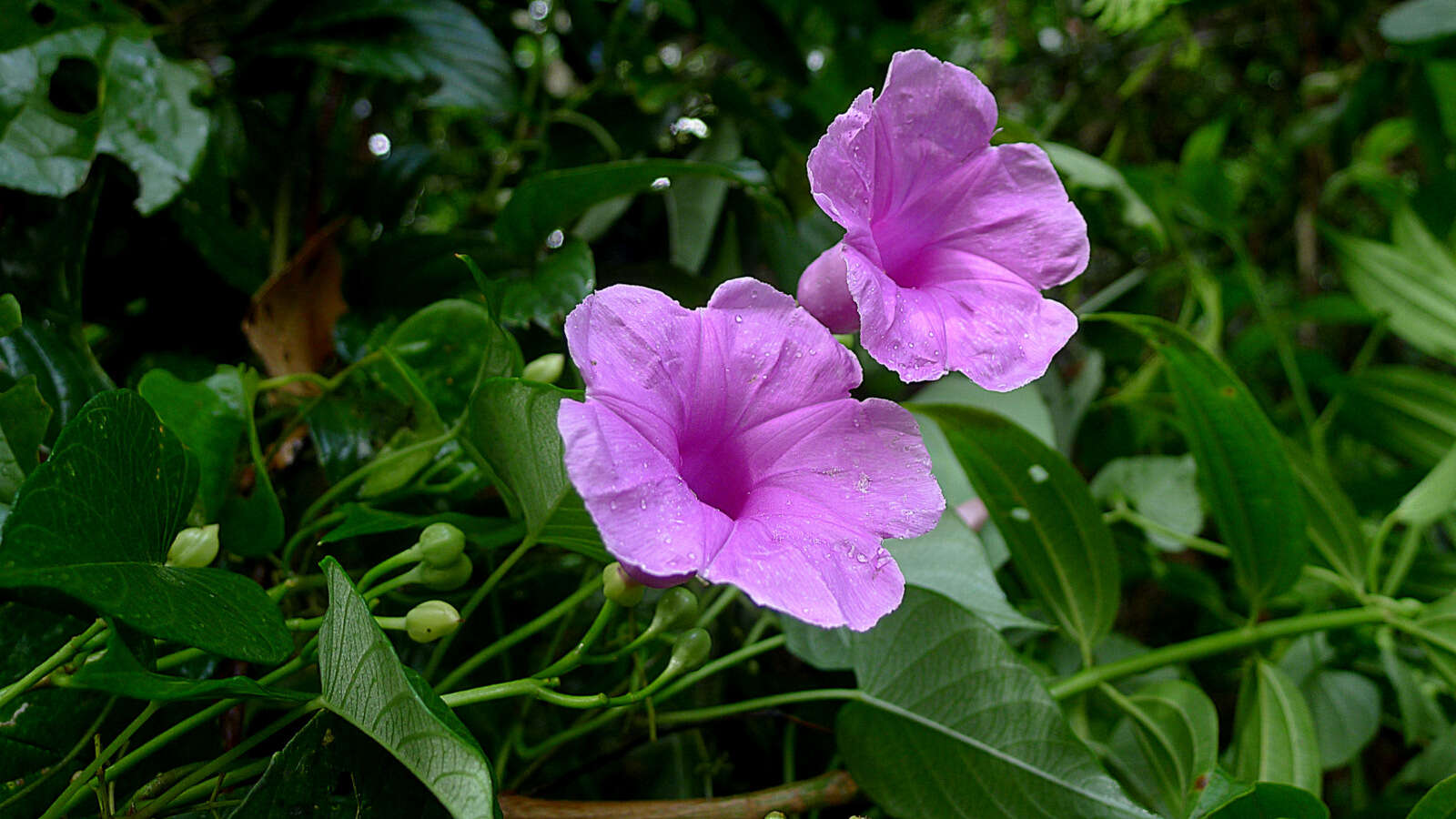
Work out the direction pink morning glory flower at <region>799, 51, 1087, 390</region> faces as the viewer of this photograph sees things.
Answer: facing the viewer and to the right of the viewer

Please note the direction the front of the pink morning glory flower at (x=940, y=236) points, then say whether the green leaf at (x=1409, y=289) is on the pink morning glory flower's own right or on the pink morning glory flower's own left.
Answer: on the pink morning glory flower's own left

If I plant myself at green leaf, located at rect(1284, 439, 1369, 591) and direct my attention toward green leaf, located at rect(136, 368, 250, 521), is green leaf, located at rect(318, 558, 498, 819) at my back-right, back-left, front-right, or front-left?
front-left

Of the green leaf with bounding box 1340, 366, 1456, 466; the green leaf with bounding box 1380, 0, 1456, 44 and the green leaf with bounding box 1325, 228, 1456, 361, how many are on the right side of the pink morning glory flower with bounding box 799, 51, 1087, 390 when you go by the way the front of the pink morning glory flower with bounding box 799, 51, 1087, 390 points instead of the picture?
0

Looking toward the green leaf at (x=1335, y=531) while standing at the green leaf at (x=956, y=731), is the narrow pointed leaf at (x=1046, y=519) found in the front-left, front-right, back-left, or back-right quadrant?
front-left
